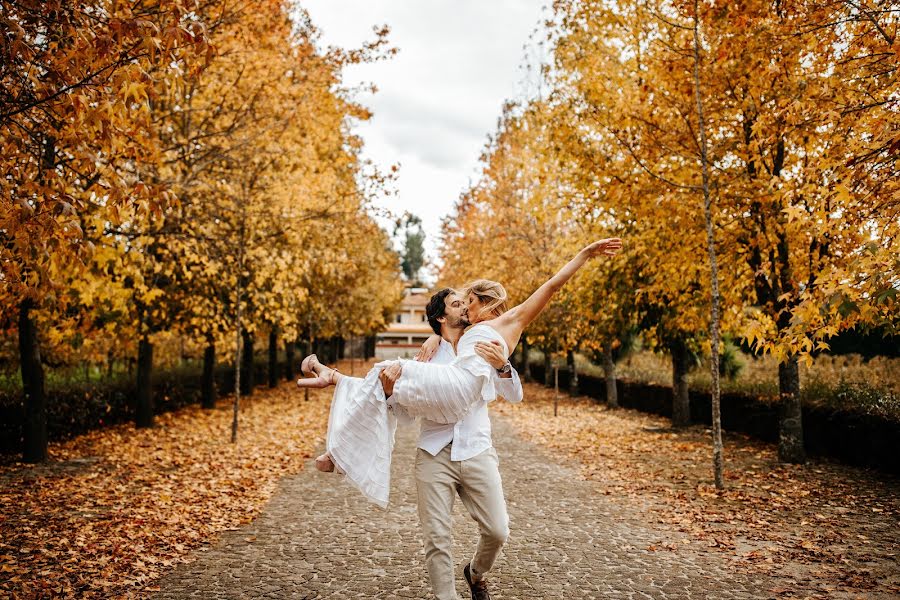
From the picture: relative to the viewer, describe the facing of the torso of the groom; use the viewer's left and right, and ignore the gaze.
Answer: facing the viewer

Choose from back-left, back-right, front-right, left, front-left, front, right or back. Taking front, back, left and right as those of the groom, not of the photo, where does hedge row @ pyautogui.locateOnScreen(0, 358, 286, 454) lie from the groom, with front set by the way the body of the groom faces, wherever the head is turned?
back-right

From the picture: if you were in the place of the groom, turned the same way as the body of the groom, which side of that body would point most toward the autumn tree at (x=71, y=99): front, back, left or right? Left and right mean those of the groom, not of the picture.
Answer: right

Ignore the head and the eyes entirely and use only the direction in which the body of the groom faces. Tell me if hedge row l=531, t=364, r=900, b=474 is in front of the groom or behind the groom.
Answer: behind
